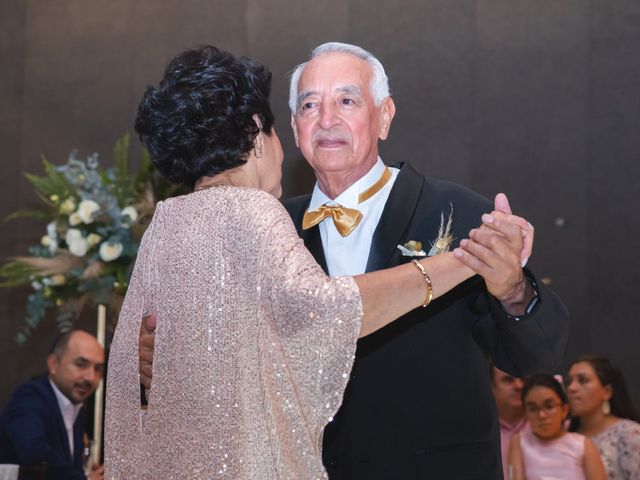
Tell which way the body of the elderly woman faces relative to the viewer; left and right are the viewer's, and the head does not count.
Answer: facing away from the viewer and to the right of the viewer

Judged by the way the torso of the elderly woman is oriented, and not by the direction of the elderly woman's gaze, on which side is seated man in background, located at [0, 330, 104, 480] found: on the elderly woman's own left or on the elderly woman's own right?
on the elderly woman's own left

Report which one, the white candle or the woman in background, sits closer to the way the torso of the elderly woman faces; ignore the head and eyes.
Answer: the woman in background

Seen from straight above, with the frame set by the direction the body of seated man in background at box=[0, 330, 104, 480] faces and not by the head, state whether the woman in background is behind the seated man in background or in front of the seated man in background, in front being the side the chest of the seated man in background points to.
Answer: in front

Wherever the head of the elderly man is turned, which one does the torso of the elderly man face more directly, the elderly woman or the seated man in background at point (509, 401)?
the elderly woman

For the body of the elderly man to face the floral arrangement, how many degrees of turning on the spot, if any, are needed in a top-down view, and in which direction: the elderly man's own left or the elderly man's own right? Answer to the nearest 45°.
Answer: approximately 90° to the elderly man's own right

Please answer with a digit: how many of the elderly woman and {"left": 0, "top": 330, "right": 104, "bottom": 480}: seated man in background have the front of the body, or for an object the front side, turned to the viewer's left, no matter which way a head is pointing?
0

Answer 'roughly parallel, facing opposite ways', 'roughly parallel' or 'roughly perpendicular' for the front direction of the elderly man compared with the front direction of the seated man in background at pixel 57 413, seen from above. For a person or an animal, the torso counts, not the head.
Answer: roughly perpendicular

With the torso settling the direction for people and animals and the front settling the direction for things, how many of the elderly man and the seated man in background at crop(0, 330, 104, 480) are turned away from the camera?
0

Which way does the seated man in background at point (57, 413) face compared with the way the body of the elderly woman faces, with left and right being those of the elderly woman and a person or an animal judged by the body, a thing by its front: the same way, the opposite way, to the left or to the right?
to the right

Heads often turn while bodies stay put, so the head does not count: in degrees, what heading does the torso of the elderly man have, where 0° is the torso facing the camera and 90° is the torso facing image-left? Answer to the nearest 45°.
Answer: approximately 45°

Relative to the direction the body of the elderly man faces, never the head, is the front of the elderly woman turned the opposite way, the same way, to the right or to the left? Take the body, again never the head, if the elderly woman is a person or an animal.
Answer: the opposite way

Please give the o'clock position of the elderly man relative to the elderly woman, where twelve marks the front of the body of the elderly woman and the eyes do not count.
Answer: The elderly man is roughly at 12 o'clock from the elderly woman.
